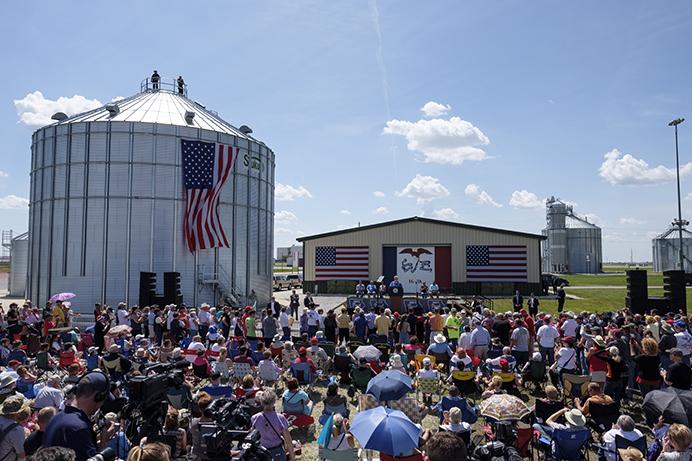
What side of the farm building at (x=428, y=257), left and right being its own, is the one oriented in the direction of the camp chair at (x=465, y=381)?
front

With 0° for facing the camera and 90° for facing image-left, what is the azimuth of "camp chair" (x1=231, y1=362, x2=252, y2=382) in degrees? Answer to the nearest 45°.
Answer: approximately 225°

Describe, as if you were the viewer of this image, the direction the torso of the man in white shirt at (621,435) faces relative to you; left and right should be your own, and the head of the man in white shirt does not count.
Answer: facing away from the viewer and to the left of the viewer

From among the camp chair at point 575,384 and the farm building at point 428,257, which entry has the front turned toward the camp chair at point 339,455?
the farm building

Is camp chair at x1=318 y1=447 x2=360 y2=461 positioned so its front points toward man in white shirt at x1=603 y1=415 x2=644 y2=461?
no

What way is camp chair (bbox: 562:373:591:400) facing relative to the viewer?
away from the camera

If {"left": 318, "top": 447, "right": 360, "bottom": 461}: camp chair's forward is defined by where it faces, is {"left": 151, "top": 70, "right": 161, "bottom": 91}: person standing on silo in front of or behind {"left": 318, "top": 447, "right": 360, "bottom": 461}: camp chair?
in front

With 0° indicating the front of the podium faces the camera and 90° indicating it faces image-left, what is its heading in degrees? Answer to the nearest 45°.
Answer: approximately 0°

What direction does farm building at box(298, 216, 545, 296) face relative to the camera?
toward the camera

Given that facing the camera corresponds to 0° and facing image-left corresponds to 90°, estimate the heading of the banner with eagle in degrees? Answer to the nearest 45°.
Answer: approximately 0°

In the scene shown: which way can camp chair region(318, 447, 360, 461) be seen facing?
away from the camera

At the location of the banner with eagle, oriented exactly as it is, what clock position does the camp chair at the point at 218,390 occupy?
The camp chair is roughly at 12 o'clock from the banner with eagle.

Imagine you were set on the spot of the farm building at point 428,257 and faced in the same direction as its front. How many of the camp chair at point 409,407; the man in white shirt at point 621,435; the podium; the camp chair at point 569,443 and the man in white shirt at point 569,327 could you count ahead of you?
5

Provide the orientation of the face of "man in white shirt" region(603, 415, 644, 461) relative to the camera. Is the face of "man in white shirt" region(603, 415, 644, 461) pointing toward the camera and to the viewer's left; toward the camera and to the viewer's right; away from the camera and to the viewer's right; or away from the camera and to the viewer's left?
away from the camera and to the viewer's left

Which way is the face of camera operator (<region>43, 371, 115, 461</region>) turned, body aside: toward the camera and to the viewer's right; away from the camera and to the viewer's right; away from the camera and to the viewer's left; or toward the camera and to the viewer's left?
away from the camera and to the viewer's right
